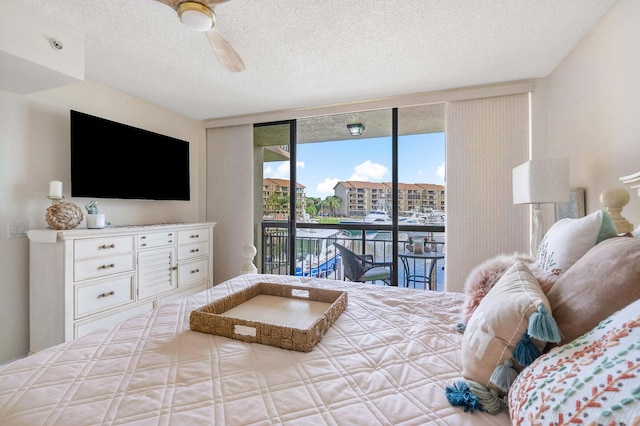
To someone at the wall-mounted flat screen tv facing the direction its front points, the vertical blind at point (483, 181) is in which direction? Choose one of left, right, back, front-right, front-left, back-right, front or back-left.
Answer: front

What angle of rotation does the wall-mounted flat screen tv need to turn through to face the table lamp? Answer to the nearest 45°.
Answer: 0° — it already faces it

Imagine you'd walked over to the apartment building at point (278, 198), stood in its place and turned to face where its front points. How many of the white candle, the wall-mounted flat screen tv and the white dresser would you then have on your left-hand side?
0

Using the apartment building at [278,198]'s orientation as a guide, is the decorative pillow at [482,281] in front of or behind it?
in front

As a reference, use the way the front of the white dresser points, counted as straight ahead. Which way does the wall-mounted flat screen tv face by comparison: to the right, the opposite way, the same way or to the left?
the same way

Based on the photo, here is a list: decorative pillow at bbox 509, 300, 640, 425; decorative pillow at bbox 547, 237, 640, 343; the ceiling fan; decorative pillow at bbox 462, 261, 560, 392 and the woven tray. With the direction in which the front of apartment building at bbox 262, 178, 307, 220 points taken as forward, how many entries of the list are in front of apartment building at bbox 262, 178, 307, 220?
5

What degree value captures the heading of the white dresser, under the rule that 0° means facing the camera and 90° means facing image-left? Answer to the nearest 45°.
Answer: approximately 315°

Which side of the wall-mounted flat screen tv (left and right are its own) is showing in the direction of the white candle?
right

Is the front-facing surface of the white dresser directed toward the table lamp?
yes

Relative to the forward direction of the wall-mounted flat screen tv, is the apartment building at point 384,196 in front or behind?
in front

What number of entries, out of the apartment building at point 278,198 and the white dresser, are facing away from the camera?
0

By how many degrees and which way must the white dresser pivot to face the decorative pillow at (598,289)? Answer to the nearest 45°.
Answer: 0° — it already faces it

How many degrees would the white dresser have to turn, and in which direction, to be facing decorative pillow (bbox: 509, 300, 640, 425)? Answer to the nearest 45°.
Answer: approximately 45° to its right

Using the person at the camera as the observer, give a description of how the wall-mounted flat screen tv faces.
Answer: facing the viewer and to the right of the viewer

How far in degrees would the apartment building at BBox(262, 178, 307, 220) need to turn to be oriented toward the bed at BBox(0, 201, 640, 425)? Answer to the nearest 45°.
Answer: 0° — it already faces it

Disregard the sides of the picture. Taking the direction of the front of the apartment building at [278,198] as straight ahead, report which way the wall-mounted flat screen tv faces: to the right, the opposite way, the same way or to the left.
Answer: to the left

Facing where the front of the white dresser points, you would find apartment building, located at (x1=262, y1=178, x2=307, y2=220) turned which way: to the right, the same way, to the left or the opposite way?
to the right

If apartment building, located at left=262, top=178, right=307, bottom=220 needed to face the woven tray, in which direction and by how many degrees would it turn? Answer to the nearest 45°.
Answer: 0° — it already faces it

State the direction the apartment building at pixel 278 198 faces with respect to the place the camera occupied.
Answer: facing the viewer
